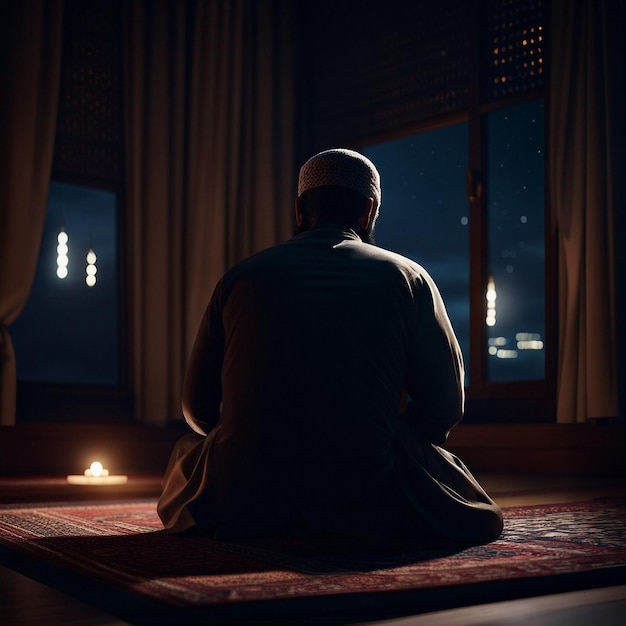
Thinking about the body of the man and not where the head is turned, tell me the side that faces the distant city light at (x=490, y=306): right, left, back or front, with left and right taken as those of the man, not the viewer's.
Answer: front

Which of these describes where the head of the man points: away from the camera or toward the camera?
away from the camera

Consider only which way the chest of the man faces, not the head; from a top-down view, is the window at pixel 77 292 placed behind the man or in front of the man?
in front

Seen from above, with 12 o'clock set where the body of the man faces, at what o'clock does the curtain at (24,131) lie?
The curtain is roughly at 11 o'clock from the man.

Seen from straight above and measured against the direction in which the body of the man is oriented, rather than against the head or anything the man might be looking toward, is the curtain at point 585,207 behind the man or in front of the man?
in front

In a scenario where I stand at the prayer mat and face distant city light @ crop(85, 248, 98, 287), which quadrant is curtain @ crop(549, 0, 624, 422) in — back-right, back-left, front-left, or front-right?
front-right

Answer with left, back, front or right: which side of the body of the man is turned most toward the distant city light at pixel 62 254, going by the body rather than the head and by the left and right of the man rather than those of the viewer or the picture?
front

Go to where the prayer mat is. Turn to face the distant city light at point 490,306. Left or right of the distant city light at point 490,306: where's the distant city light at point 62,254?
left

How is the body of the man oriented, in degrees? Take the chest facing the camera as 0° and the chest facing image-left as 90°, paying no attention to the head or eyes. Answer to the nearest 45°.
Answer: approximately 180°
